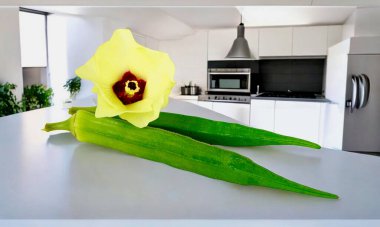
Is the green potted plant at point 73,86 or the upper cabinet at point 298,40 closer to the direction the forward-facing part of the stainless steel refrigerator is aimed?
the green potted plant

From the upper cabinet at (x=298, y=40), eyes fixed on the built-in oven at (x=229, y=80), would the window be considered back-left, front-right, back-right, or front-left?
front-left

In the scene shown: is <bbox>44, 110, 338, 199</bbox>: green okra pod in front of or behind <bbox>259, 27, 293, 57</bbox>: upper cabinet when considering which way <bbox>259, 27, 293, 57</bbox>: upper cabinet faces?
in front

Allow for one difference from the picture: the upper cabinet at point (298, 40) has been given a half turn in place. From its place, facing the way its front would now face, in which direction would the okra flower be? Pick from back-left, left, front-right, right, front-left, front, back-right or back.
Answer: back

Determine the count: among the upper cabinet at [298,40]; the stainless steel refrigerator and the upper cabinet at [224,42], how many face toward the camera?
3

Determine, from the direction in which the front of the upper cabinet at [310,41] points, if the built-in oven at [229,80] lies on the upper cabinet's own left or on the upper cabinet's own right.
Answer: on the upper cabinet's own right

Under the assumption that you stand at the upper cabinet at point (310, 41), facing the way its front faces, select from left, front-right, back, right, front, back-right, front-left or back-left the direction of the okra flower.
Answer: front

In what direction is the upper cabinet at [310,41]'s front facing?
toward the camera

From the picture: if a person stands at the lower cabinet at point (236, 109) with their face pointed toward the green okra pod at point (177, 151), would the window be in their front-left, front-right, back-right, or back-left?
front-right

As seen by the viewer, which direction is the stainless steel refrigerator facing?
toward the camera

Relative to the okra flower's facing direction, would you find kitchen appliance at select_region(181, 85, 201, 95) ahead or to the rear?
to the rear

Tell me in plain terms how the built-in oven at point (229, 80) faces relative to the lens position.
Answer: facing the viewer
